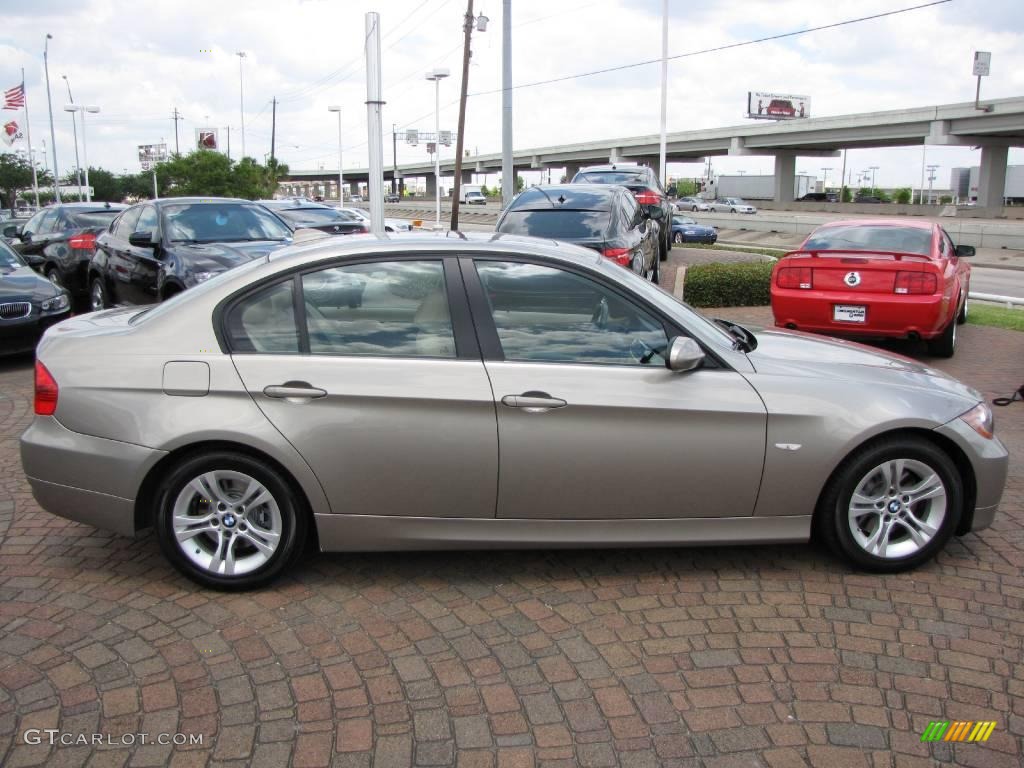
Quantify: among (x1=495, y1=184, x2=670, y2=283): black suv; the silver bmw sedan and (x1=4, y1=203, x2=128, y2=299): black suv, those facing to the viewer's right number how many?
1

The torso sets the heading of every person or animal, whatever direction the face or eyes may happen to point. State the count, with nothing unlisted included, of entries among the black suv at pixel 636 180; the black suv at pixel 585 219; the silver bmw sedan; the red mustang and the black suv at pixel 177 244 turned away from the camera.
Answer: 3

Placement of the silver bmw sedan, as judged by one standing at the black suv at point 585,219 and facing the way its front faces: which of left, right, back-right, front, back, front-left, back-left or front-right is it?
back

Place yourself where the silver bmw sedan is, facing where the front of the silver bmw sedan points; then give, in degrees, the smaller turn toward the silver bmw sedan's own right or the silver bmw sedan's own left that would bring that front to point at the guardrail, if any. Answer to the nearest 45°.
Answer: approximately 45° to the silver bmw sedan's own left

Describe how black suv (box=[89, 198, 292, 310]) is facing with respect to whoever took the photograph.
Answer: facing the viewer and to the right of the viewer

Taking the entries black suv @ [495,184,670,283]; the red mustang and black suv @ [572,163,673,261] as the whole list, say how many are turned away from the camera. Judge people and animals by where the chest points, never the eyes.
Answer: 3

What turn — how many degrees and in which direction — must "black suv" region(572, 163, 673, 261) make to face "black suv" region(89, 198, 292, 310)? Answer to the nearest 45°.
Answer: approximately 135° to its left

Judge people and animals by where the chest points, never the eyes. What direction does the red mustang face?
away from the camera

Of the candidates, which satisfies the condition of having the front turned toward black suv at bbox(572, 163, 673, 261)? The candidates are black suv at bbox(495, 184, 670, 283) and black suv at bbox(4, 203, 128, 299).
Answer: black suv at bbox(495, 184, 670, 283)

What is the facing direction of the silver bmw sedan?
to the viewer's right

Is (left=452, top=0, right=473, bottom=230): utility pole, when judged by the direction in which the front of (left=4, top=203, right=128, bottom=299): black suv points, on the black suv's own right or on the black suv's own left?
on the black suv's own right

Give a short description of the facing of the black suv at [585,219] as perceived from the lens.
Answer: facing away from the viewer

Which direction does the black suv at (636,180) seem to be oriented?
away from the camera
